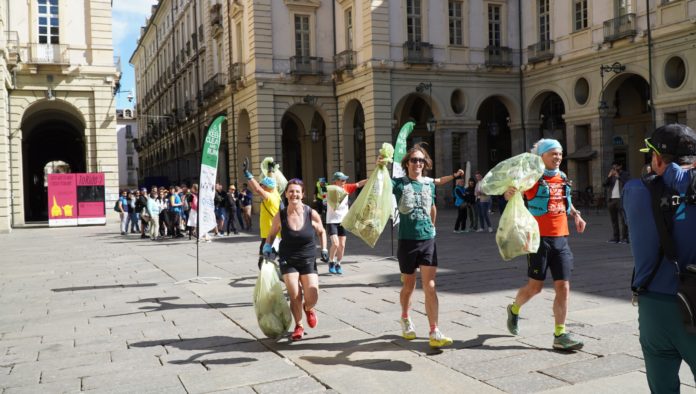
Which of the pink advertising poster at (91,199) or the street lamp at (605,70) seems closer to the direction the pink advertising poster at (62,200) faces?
the street lamp

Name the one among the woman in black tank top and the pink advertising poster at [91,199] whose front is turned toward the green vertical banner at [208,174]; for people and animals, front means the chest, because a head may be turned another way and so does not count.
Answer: the pink advertising poster

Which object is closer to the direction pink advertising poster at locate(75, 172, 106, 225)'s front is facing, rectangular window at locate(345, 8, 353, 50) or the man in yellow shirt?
the man in yellow shirt

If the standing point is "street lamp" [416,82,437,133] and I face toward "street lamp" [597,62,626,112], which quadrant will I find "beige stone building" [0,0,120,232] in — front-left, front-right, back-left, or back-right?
back-right

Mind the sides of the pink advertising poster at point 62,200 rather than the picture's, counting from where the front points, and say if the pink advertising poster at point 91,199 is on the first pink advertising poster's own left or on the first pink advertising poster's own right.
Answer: on the first pink advertising poster's own left

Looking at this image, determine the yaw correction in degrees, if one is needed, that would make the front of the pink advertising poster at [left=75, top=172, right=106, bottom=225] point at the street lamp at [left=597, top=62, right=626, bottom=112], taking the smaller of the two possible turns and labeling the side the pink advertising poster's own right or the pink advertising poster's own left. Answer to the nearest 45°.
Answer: approximately 45° to the pink advertising poster's own left

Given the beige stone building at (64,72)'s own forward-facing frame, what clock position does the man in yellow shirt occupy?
The man in yellow shirt is roughly at 12 o'clock from the beige stone building.

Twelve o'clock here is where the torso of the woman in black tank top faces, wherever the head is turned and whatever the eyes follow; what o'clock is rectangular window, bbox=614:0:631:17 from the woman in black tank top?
The rectangular window is roughly at 7 o'clock from the woman in black tank top.
